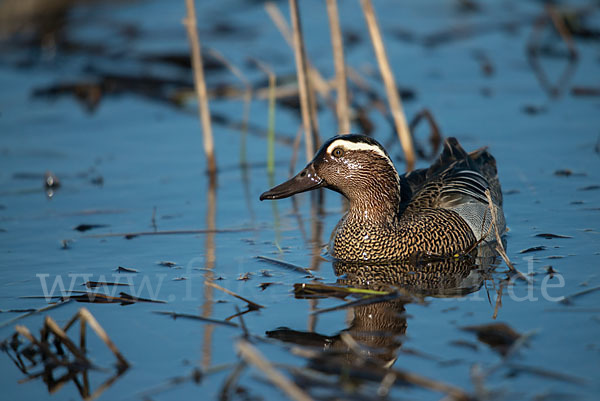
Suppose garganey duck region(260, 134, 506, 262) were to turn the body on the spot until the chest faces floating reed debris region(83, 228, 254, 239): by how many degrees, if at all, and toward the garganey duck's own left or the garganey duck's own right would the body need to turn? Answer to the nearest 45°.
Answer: approximately 45° to the garganey duck's own right

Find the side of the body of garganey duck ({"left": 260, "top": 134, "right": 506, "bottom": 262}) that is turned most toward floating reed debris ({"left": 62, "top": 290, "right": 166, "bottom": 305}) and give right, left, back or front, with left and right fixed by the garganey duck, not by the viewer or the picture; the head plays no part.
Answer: front

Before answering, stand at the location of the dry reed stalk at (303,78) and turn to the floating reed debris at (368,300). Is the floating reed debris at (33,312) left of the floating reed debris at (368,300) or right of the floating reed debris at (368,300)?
right

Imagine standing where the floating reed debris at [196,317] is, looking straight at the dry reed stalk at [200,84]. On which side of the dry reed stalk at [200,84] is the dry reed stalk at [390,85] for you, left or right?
right

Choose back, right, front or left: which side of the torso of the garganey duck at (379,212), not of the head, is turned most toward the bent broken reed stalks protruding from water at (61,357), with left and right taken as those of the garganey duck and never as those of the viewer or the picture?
front

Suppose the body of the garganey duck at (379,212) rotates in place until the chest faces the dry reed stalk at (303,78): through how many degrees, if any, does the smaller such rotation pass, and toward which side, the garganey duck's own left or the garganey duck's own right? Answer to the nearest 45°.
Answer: approximately 90° to the garganey duck's own right

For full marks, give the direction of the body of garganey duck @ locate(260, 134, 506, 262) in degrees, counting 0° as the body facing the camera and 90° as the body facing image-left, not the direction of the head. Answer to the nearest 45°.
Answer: approximately 45°

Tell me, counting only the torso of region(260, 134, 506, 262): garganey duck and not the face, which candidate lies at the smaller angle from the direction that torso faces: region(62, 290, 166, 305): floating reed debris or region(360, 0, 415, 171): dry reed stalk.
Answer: the floating reed debris

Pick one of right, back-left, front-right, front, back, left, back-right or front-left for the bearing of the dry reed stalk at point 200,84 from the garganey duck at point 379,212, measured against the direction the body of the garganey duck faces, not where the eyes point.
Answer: right

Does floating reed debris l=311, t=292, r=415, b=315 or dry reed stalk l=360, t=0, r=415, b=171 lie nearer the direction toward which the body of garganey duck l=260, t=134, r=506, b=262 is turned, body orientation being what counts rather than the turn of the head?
the floating reed debris

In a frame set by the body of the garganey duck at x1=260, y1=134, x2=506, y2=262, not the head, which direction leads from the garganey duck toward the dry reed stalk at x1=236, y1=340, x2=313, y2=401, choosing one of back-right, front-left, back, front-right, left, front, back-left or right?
front-left

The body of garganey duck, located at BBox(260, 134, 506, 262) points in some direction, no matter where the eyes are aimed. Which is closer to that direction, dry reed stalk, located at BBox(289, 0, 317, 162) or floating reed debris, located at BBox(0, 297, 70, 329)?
the floating reed debris

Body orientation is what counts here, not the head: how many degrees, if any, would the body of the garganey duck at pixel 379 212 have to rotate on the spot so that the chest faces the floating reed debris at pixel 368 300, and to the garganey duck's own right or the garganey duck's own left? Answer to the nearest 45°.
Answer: approximately 45° to the garganey duck's own left

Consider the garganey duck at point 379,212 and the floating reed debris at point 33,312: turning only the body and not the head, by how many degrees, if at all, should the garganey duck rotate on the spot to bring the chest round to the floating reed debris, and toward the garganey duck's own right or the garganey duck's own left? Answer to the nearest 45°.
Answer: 0° — it already faces it
